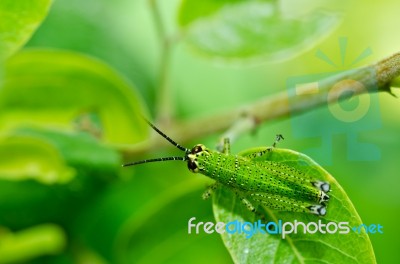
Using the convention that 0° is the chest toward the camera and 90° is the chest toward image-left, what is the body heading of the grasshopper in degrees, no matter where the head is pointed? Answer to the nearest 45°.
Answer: approximately 90°
